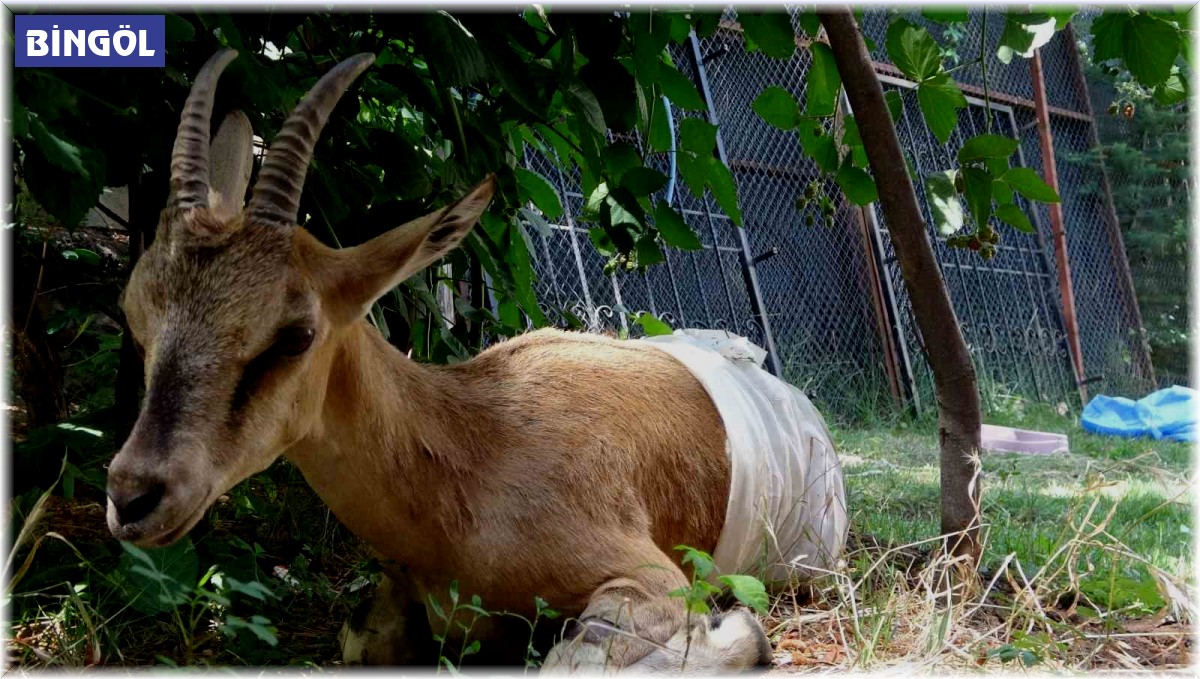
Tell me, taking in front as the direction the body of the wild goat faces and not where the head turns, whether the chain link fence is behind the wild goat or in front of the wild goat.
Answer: behind

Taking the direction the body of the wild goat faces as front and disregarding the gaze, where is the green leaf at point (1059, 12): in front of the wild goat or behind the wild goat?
behind

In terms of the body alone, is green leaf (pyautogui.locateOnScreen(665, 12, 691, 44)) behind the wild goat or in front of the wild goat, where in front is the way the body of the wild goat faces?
behind

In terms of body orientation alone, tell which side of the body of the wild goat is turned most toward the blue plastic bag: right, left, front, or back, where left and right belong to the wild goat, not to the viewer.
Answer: back

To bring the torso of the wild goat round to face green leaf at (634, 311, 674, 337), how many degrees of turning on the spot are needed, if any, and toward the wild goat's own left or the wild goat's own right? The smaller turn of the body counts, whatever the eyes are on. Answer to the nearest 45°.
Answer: approximately 180°

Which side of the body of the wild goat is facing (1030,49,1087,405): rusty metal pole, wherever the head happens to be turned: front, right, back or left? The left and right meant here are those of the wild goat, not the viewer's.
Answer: back

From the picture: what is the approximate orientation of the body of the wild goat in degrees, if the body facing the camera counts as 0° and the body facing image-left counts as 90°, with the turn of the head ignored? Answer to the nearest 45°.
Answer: approximately 45°

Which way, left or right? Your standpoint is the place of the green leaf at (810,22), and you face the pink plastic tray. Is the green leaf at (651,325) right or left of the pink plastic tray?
left
